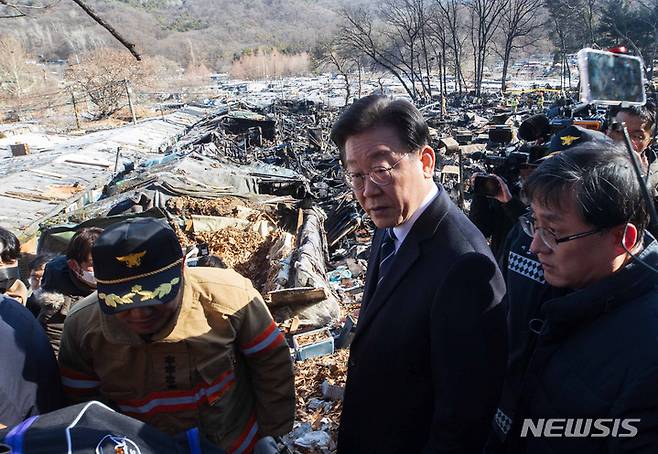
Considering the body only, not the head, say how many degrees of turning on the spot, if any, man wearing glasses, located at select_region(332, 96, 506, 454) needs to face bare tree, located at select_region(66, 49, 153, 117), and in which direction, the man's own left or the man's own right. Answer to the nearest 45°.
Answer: approximately 90° to the man's own right

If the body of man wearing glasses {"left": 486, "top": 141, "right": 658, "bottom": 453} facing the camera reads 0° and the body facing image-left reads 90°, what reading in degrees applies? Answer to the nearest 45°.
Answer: approximately 45°

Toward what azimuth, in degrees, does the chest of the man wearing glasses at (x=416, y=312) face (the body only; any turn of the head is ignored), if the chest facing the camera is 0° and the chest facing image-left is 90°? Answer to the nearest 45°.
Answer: approximately 45°

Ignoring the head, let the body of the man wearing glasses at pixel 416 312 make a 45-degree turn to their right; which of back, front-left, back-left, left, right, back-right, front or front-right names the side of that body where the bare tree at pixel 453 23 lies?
right

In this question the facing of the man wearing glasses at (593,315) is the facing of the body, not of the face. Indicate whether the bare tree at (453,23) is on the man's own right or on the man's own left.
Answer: on the man's own right

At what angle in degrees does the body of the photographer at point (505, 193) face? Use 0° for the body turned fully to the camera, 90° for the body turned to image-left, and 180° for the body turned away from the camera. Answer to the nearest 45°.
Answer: approximately 45°

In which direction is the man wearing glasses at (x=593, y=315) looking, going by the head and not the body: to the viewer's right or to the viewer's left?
to the viewer's left

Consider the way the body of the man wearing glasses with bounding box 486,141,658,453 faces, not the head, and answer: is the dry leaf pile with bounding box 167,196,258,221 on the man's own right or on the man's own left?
on the man's own right
